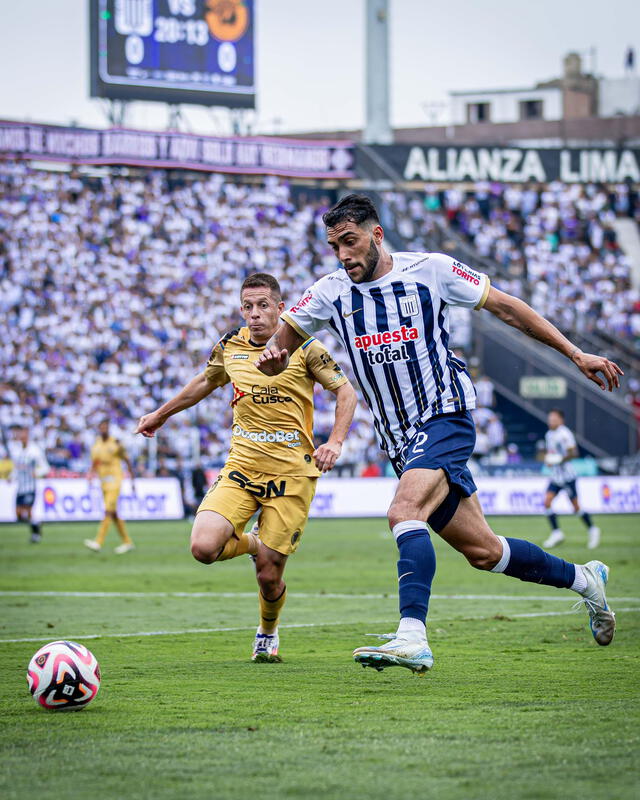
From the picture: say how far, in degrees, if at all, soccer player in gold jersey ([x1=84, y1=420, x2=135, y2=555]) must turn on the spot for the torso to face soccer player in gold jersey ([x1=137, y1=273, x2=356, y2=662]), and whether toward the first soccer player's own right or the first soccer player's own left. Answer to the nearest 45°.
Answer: approximately 45° to the first soccer player's own left

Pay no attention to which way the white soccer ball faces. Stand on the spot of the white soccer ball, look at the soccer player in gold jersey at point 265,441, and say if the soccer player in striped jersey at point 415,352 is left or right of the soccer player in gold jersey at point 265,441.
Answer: right

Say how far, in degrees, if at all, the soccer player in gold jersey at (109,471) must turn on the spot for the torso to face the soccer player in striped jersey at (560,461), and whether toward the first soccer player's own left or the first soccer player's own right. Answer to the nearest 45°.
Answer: approximately 135° to the first soccer player's own left

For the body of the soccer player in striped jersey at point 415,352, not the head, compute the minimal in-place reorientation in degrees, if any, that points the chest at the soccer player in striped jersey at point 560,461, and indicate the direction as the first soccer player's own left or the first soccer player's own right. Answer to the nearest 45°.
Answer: approximately 135° to the first soccer player's own right

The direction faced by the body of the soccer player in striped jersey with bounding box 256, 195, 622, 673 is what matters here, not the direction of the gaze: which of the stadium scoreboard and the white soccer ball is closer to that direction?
the white soccer ball

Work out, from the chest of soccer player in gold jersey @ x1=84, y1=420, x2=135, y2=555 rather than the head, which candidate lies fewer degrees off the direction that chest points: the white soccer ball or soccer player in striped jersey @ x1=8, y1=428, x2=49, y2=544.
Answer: the white soccer ball

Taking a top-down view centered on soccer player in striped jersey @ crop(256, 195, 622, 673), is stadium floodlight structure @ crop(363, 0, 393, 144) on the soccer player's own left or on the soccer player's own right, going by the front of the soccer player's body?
on the soccer player's own right

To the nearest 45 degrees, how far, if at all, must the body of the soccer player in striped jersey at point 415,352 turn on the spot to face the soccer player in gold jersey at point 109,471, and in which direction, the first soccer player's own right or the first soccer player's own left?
approximately 135° to the first soccer player's own right

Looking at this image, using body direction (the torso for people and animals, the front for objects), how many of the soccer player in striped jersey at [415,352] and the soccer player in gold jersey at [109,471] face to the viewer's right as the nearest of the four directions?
0

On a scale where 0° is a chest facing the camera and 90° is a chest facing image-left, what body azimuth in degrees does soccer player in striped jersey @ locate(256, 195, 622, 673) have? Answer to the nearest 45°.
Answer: approximately 45°

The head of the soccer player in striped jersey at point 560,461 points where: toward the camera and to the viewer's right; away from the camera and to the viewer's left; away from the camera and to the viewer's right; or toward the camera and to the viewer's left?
toward the camera and to the viewer's left

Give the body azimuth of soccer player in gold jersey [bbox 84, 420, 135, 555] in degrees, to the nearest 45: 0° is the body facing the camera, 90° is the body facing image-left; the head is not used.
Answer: approximately 45°
